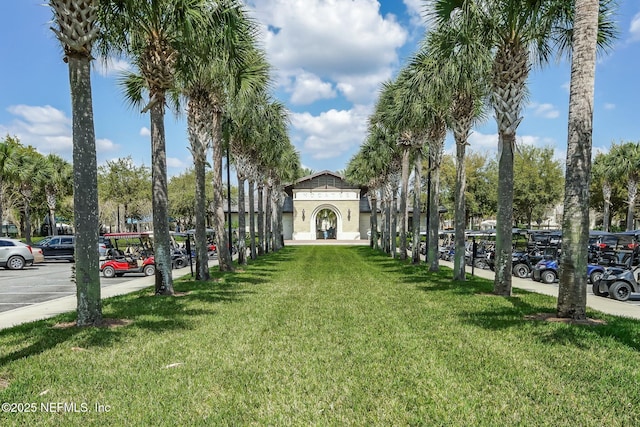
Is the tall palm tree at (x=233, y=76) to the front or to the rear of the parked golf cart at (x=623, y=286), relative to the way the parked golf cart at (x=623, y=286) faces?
to the front

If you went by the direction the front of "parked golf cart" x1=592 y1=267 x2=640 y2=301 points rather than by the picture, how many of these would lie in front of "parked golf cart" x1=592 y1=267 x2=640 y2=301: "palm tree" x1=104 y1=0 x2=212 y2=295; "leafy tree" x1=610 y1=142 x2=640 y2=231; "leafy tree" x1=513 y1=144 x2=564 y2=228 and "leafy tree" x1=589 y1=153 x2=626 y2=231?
1

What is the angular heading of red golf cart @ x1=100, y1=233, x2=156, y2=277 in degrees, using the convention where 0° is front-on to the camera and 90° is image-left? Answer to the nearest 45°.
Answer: approximately 270°

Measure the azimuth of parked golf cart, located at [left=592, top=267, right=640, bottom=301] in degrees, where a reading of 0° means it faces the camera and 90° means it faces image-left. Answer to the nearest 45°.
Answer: approximately 45°

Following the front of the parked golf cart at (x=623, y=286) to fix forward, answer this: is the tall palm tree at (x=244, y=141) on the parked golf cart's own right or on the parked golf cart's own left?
on the parked golf cart's own right

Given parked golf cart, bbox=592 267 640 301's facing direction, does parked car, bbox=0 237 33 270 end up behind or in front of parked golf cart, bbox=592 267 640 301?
in front

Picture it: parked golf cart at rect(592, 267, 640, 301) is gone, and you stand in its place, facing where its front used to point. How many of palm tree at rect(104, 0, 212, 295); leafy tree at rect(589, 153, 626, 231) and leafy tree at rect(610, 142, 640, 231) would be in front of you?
1

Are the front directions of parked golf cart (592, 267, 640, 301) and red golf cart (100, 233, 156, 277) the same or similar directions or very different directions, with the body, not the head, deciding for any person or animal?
very different directions

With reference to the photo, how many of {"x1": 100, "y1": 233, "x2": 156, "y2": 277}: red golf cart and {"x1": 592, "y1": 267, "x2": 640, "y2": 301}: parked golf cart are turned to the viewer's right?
1
